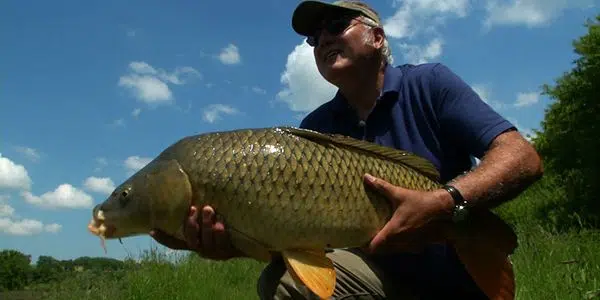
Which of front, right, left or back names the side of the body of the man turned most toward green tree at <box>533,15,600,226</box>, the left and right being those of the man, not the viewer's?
back

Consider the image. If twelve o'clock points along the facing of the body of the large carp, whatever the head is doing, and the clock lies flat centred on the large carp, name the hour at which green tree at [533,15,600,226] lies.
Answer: The green tree is roughly at 4 o'clock from the large carp.

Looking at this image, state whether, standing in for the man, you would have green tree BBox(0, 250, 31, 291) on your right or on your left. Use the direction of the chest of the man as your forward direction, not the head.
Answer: on your right

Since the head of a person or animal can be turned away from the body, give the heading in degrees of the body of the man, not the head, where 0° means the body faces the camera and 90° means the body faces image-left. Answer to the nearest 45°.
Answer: approximately 45°

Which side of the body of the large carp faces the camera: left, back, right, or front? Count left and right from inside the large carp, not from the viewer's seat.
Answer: left
